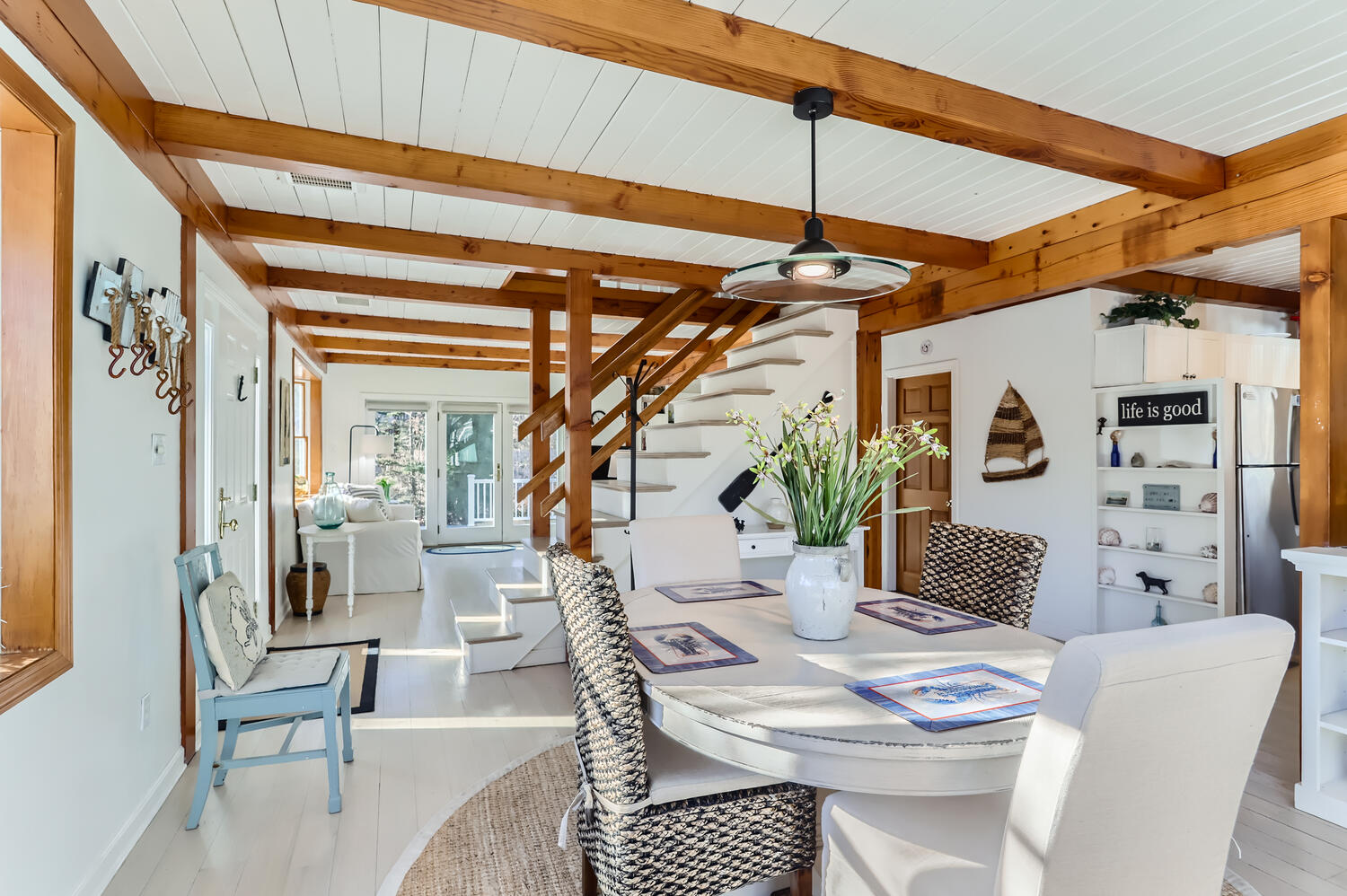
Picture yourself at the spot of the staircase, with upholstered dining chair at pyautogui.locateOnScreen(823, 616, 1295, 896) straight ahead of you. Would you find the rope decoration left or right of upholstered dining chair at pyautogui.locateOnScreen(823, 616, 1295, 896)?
right

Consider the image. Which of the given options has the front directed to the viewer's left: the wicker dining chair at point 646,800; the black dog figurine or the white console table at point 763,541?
the black dog figurine

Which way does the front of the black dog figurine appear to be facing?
to the viewer's left

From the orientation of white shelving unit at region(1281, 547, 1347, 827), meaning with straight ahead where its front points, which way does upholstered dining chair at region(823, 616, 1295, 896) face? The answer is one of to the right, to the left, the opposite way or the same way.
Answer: to the right

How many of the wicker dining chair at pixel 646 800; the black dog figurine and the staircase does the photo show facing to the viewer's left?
2

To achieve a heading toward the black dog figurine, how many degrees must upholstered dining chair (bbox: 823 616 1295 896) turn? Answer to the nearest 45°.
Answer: approximately 45° to its right

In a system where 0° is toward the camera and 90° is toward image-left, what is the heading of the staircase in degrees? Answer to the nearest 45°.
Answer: approximately 90°

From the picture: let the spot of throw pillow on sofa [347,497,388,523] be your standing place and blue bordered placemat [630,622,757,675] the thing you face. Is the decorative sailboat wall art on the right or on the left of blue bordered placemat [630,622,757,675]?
left

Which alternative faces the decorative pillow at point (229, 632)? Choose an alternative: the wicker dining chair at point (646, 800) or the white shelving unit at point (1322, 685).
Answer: the white shelving unit

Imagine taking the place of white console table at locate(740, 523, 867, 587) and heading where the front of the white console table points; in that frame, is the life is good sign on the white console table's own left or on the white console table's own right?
on the white console table's own left

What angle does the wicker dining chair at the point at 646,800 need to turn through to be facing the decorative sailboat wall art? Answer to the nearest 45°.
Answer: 0° — it already faces it

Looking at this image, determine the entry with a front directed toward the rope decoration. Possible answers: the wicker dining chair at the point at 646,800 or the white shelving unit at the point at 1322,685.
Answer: the white shelving unit

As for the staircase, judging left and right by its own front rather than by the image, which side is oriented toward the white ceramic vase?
left
